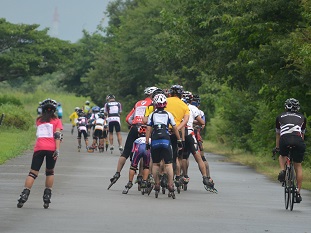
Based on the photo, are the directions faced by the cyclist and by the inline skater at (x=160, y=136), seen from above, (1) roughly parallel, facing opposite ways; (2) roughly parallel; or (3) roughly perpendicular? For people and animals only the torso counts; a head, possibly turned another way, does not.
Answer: roughly parallel

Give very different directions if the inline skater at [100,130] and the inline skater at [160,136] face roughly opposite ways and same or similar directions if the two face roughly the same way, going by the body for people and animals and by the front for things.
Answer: same or similar directions

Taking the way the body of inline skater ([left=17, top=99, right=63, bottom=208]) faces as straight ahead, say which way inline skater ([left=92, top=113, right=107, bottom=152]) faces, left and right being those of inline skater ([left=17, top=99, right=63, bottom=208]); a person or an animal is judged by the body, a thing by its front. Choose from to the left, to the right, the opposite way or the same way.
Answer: the same way

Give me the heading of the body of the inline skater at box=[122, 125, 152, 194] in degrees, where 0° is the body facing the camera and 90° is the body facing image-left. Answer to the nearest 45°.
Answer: approximately 180°

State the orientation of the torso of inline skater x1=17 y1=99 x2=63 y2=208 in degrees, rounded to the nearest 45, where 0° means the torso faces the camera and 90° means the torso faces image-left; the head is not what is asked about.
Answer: approximately 180°

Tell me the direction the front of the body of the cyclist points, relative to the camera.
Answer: away from the camera

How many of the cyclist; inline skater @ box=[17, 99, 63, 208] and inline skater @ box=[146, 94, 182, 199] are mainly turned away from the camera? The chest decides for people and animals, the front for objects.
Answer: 3

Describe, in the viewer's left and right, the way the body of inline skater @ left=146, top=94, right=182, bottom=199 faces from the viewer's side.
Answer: facing away from the viewer

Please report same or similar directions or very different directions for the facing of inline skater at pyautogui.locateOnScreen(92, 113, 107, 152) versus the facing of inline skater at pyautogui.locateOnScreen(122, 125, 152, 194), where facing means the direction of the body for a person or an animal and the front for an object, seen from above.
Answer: same or similar directions

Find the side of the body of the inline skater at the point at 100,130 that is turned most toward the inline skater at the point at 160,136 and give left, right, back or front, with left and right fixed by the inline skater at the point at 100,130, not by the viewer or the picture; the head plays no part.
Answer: back

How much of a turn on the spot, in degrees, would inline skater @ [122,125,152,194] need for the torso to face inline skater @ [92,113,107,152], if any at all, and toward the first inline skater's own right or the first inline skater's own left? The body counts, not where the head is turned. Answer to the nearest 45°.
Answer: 0° — they already face them

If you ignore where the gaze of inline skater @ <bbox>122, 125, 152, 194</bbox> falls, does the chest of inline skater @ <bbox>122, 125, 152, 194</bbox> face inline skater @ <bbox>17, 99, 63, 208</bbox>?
no

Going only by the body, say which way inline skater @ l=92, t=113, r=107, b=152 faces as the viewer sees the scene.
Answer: away from the camera

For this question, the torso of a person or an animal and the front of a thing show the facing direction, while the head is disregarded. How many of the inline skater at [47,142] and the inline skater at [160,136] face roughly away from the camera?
2
